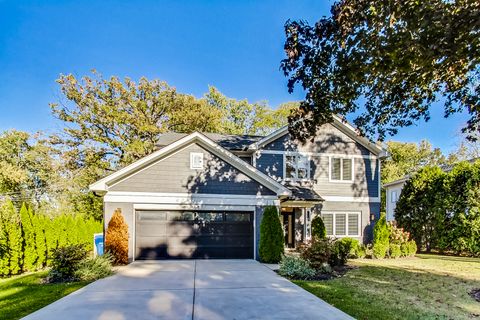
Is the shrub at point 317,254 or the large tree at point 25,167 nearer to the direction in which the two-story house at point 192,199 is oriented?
the shrub

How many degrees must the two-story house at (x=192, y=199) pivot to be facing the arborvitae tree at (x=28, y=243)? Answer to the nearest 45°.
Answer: approximately 90° to its right

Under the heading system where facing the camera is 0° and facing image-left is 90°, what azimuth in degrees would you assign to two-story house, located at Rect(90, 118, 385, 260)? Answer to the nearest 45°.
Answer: approximately 0°

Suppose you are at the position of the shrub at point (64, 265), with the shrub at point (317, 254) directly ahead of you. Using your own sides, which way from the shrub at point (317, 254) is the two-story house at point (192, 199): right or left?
left

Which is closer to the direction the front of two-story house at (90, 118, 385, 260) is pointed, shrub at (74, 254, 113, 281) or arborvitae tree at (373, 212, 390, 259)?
the shrub

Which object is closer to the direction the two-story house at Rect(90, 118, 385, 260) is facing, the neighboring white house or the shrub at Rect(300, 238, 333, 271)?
the shrub

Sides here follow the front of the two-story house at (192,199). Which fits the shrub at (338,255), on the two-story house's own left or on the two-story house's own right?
on the two-story house's own left

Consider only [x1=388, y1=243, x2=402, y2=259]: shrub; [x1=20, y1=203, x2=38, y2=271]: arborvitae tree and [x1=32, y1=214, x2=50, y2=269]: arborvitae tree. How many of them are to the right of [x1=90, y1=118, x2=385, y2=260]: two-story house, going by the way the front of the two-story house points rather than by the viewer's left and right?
2

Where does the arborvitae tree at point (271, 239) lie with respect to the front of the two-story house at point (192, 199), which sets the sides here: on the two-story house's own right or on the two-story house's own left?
on the two-story house's own left

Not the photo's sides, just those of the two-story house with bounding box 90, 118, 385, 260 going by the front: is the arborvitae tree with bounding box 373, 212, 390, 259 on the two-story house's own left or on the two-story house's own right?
on the two-story house's own left

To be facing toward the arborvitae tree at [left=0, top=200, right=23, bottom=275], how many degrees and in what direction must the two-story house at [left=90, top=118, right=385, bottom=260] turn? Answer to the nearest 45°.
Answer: approximately 90° to its right
